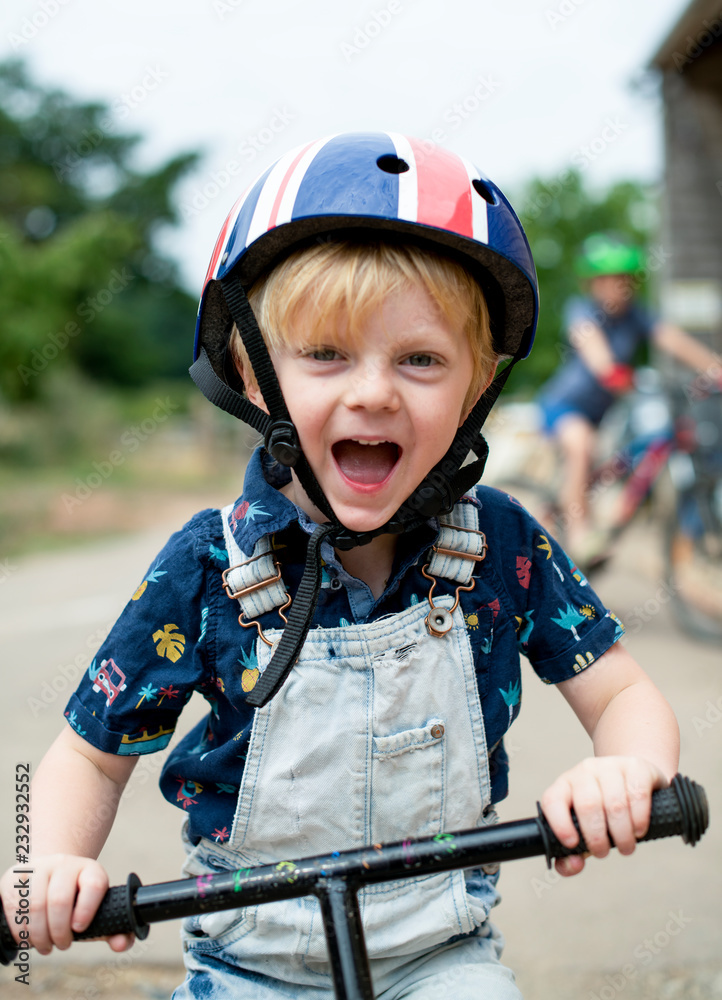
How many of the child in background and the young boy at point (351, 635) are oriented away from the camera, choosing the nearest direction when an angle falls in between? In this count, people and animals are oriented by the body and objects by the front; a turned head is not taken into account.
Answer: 0

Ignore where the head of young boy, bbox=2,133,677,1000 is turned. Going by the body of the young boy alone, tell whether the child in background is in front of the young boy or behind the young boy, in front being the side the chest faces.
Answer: behind

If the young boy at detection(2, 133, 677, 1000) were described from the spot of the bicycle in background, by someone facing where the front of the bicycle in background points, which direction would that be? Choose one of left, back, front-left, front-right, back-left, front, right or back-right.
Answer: front-right

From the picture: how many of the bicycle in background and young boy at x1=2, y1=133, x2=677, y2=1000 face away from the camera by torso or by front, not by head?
0

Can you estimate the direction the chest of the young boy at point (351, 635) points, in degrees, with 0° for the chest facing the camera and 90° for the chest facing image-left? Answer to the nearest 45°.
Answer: approximately 0°

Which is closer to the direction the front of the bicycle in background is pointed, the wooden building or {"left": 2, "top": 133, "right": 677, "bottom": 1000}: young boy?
the young boy
